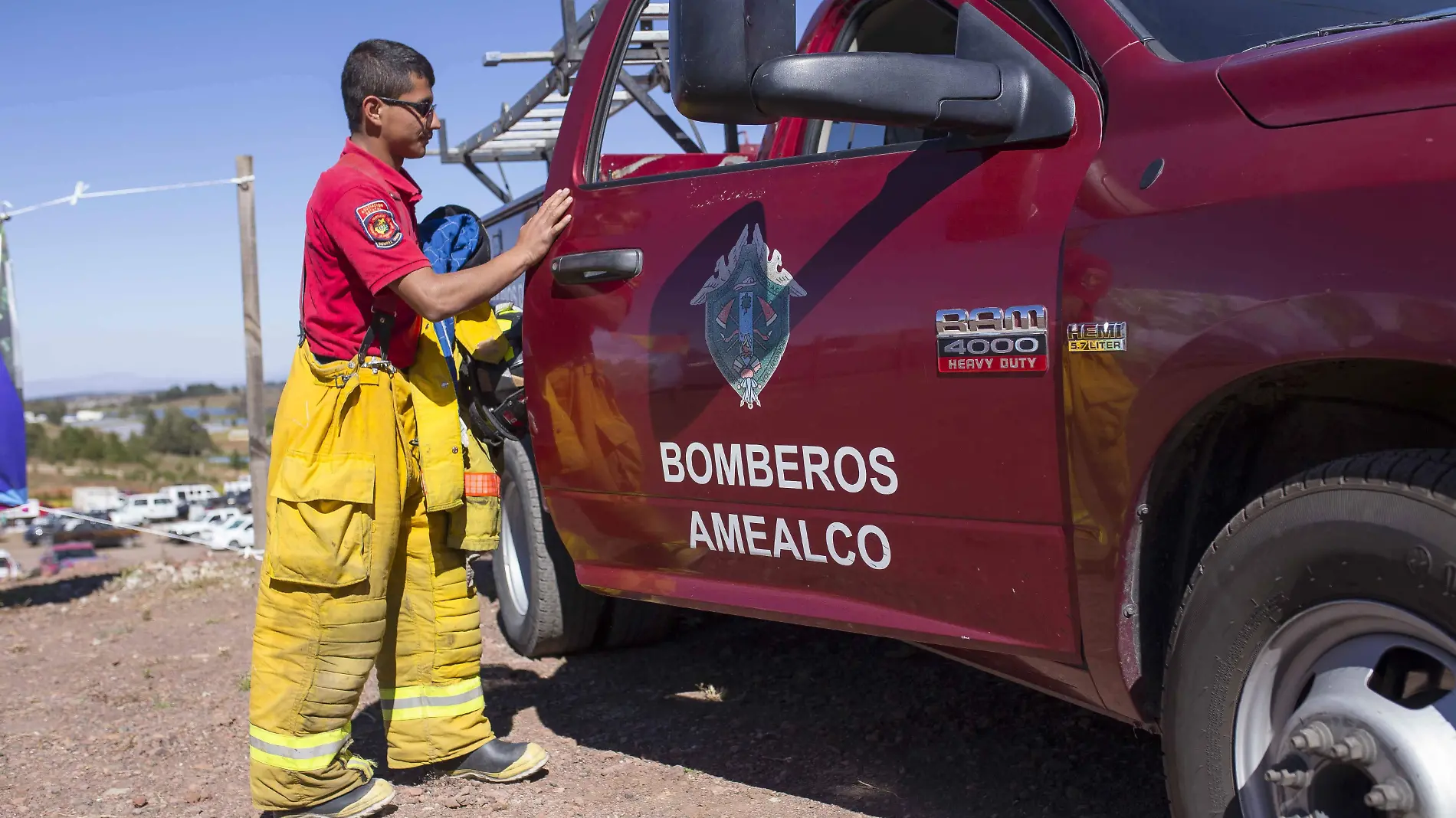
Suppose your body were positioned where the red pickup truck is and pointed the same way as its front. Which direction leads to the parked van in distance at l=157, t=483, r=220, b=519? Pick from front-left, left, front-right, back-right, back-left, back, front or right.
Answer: back

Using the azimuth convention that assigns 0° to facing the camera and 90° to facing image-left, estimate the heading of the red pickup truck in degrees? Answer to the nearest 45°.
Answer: approximately 315°

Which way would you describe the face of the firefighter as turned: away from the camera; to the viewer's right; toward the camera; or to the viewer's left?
to the viewer's right

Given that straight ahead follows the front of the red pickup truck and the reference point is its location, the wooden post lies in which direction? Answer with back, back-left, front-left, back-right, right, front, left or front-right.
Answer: back

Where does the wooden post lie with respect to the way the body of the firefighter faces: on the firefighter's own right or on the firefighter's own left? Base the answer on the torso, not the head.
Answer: on the firefighter's own left

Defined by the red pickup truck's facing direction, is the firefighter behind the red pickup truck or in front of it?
behind

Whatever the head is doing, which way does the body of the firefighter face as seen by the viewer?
to the viewer's right

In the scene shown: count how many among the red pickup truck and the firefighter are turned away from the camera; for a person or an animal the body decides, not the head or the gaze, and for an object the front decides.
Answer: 0

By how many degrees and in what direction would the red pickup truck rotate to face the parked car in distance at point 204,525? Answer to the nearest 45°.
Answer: approximately 180°

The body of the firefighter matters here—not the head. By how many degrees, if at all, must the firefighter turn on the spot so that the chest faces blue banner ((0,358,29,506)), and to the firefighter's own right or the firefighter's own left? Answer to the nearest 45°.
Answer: approximately 135° to the firefighter's own left
